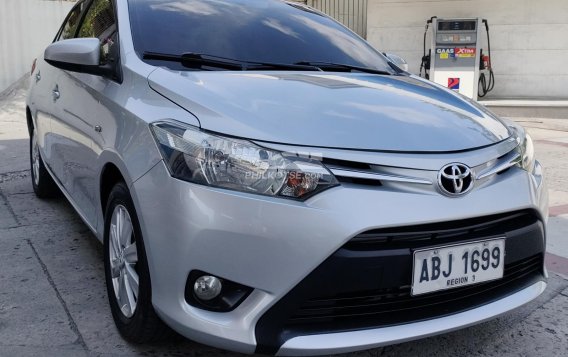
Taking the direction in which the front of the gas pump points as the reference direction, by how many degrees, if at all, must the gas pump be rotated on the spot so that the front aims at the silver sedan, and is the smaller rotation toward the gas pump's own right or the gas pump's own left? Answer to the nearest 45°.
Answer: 0° — it already faces it

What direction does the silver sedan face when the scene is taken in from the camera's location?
facing the viewer and to the right of the viewer

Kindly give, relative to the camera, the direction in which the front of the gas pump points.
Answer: facing the viewer

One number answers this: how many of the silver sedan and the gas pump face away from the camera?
0

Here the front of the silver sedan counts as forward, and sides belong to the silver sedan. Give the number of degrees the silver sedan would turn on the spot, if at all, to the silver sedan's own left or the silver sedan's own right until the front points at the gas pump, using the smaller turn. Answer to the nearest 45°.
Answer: approximately 135° to the silver sedan's own left
